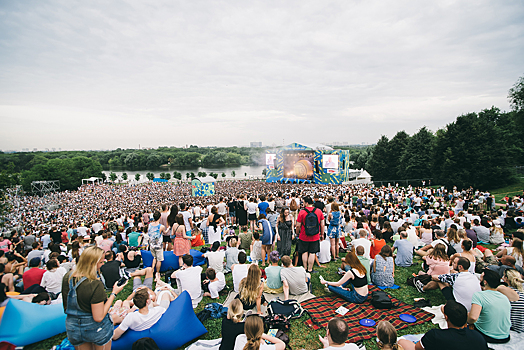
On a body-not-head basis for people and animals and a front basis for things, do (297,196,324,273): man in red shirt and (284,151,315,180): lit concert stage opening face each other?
yes

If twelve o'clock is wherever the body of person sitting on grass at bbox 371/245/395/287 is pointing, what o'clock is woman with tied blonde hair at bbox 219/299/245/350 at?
The woman with tied blonde hair is roughly at 7 o'clock from the person sitting on grass.

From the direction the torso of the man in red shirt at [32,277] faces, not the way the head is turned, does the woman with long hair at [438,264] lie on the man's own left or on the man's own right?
on the man's own right

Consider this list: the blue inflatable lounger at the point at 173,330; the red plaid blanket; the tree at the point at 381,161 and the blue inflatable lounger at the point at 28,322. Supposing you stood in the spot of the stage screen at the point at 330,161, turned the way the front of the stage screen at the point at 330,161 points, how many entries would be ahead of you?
3

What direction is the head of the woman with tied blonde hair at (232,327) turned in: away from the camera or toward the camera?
away from the camera

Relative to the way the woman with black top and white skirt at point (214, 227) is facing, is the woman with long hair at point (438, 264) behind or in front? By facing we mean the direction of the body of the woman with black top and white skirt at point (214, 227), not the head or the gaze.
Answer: behind

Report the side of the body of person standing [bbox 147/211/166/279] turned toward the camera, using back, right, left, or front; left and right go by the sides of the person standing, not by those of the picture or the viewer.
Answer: back

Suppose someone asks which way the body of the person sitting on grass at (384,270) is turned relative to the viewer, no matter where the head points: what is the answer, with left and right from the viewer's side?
facing away from the viewer

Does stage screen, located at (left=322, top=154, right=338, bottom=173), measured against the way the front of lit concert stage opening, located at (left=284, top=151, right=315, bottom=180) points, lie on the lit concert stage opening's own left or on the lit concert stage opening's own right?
on the lit concert stage opening's own left

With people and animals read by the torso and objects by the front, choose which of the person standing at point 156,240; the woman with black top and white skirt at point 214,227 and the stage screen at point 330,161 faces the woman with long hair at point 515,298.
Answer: the stage screen

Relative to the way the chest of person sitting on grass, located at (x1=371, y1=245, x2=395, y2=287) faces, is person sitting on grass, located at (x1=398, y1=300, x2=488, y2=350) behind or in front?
behind

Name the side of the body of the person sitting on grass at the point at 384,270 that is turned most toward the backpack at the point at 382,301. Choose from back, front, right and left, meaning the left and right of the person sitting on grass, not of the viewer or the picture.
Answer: back
